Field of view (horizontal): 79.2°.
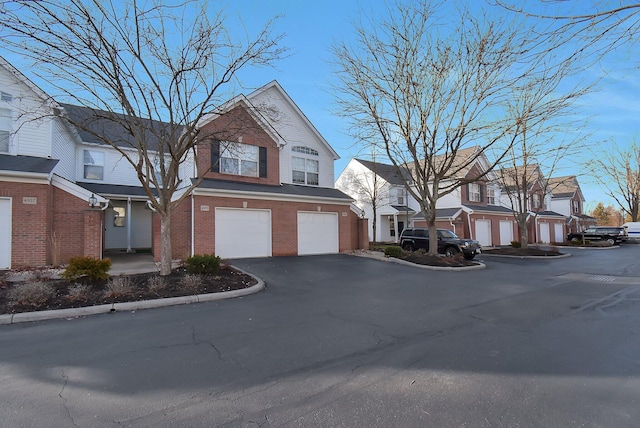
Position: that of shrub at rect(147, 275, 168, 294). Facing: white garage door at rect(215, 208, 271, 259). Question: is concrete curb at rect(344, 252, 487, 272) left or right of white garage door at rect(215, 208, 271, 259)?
right

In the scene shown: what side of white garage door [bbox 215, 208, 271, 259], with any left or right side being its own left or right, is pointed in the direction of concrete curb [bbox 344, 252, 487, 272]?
left

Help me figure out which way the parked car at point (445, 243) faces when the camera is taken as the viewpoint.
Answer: facing the viewer and to the right of the viewer

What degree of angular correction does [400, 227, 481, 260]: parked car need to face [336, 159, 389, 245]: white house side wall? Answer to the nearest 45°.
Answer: approximately 180°

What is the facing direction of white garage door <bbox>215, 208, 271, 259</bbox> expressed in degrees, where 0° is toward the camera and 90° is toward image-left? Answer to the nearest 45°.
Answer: approximately 0°

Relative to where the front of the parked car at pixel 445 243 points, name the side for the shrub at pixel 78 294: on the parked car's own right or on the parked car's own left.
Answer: on the parked car's own right

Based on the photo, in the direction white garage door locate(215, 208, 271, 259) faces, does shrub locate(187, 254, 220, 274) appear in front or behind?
in front

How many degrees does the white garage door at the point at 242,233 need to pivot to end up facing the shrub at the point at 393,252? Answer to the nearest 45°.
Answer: approximately 90° to its left

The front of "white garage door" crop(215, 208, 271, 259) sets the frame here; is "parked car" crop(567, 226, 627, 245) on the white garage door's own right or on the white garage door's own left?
on the white garage door's own left

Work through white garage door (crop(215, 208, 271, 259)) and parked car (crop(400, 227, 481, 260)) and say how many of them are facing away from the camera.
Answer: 0

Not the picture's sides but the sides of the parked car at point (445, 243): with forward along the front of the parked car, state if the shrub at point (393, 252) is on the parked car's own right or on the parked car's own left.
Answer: on the parked car's own right

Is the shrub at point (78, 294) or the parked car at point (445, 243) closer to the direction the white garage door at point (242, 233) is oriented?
the shrub
